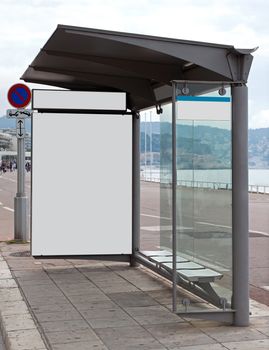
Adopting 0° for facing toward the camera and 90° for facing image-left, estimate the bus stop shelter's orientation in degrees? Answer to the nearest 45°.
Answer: approximately 90°

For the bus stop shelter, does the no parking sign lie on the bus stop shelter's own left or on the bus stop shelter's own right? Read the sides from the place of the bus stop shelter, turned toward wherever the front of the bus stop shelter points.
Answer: on the bus stop shelter's own right

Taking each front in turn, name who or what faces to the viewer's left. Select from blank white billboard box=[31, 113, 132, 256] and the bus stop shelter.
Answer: the bus stop shelter

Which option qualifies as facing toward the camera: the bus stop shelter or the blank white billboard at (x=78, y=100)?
the blank white billboard

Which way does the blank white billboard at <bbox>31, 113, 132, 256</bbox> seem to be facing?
toward the camera

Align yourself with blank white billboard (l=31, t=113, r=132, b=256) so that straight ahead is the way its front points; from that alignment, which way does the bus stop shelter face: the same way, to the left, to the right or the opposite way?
to the right

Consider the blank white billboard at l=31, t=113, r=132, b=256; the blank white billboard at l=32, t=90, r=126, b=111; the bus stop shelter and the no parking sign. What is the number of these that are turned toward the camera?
3

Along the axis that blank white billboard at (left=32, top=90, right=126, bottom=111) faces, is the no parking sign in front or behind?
behind

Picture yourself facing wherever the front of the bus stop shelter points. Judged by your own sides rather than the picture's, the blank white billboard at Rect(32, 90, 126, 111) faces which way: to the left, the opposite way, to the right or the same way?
to the left

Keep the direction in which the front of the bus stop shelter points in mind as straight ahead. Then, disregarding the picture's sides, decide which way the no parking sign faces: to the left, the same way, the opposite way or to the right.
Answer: to the left

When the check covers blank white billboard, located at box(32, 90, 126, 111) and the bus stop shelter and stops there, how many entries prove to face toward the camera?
1

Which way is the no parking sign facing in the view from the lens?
facing the viewer

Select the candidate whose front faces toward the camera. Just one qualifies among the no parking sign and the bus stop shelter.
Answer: the no parking sign

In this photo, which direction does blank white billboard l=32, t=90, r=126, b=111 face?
toward the camera
